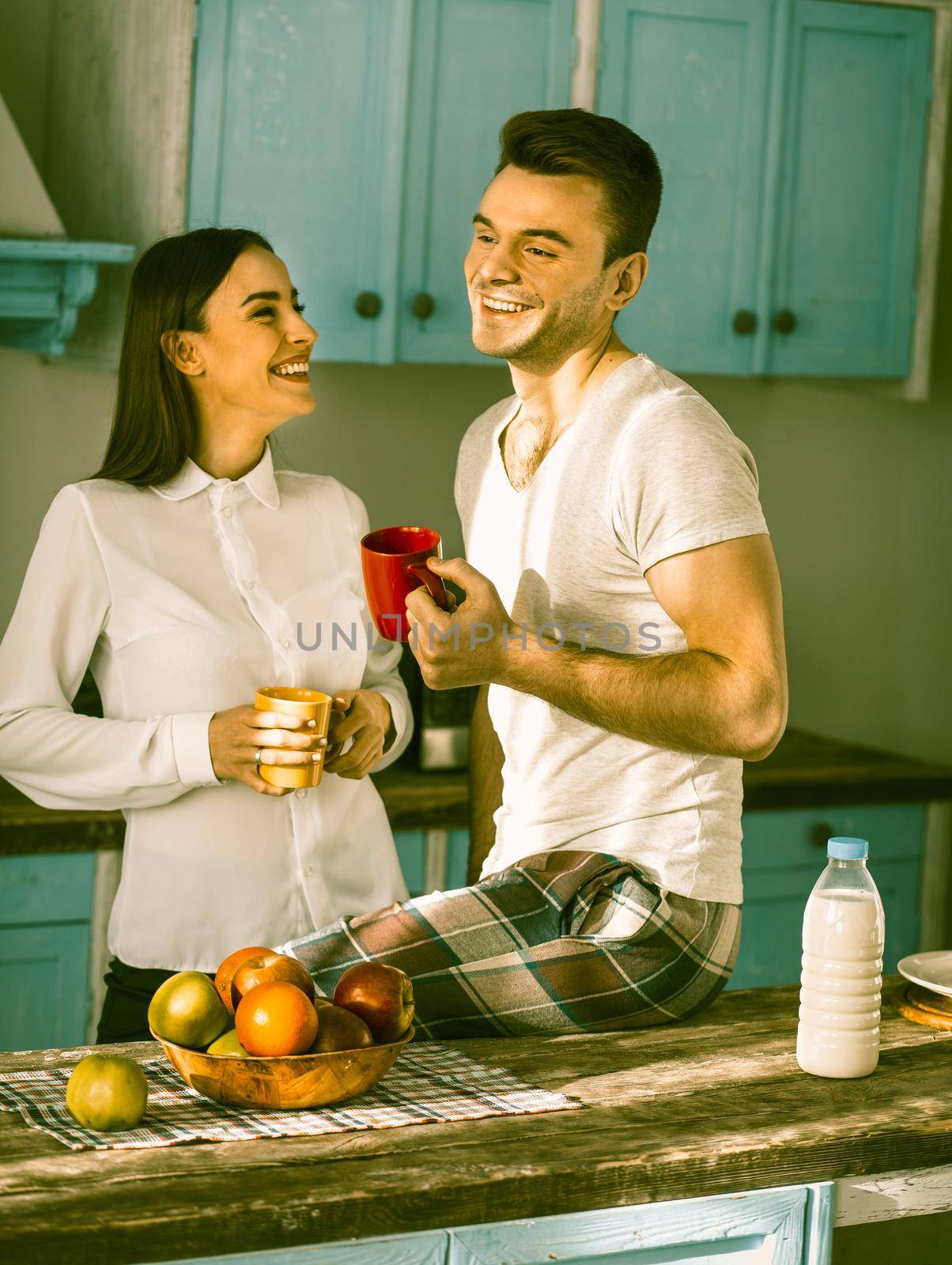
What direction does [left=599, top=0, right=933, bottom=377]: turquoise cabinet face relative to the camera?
toward the camera

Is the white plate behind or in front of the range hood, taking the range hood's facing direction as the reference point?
in front

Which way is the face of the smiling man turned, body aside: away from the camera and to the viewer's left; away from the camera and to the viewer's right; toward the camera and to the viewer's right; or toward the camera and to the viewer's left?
toward the camera and to the viewer's left

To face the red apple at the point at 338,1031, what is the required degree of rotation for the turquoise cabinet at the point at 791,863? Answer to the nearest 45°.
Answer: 0° — it already faces it

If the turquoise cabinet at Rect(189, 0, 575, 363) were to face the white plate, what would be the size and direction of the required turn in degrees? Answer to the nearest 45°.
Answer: approximately 45° to its left

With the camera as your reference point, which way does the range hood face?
facing the viewer

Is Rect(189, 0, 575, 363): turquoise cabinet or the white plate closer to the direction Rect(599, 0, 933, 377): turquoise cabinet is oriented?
the white plate

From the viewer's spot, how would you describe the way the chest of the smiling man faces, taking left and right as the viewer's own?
facing the viewer and to the left of the viewer

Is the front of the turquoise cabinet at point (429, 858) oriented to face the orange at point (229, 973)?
yes

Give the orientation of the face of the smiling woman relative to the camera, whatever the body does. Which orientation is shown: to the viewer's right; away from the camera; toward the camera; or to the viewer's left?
to the viewer's right

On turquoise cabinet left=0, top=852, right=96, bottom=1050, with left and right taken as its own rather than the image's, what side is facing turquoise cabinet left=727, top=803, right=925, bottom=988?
left

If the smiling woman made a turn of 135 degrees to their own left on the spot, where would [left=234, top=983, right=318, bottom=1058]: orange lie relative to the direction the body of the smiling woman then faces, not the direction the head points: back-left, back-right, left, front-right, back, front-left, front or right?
back

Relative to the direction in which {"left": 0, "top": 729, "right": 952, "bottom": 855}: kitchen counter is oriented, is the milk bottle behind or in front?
in front
